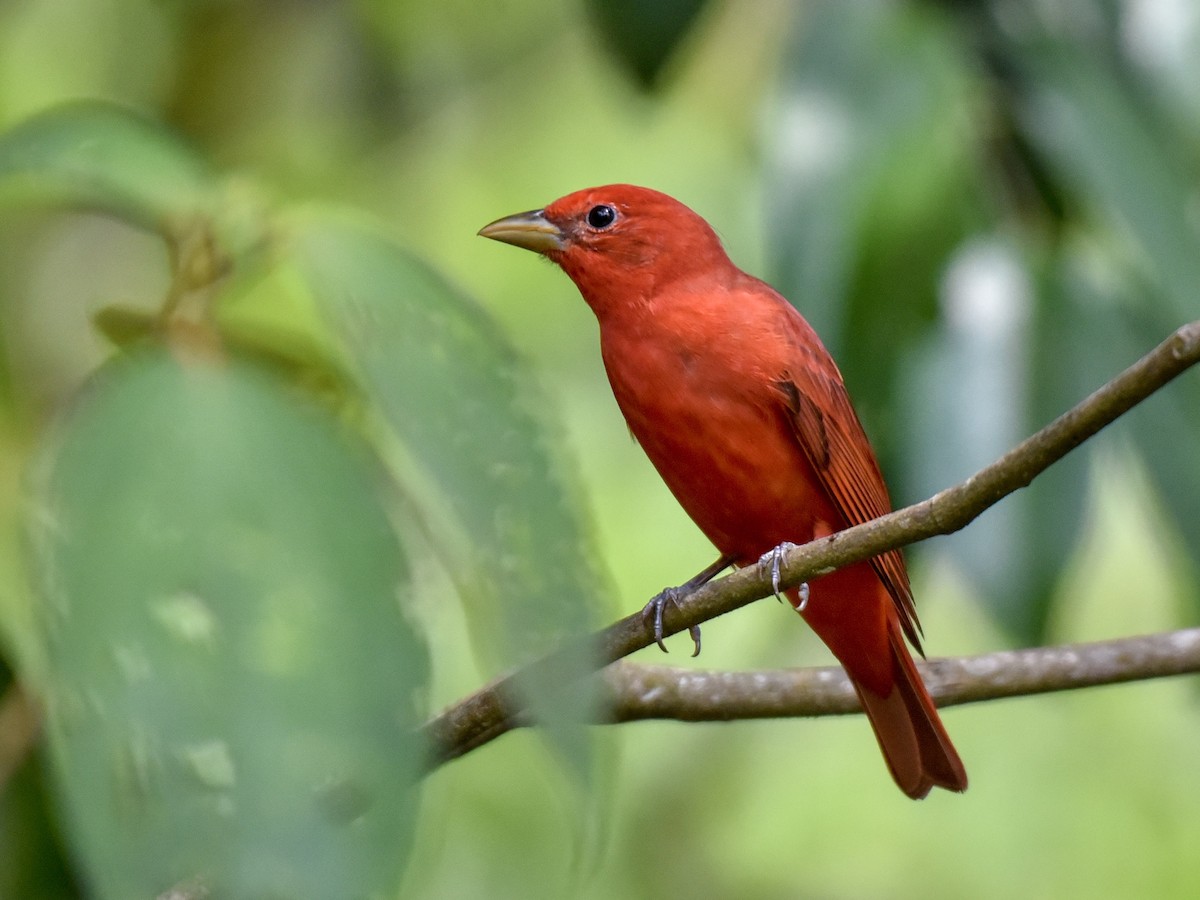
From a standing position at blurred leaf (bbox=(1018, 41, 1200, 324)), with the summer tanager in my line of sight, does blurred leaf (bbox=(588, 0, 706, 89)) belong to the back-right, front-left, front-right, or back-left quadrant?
front-right

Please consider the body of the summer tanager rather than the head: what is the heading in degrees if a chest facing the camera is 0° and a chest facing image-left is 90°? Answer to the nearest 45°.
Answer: approximately 45°

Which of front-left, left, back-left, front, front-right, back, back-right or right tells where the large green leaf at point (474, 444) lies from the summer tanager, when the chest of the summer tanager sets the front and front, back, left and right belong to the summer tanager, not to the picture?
front-left

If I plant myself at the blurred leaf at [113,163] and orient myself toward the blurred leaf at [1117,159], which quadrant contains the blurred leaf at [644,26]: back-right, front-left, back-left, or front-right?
front-left

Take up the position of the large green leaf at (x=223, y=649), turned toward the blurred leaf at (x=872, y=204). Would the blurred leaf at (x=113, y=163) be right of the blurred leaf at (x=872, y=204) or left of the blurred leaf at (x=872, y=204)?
left

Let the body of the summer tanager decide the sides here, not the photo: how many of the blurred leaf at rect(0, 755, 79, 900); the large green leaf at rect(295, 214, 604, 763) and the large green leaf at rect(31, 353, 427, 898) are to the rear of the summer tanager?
0

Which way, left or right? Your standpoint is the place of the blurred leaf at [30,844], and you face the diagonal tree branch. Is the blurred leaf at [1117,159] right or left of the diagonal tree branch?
left

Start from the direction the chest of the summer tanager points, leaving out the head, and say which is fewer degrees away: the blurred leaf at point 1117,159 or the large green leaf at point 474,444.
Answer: the large green leaf

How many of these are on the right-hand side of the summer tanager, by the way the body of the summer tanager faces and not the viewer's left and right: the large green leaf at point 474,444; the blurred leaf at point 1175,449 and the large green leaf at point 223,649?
1
